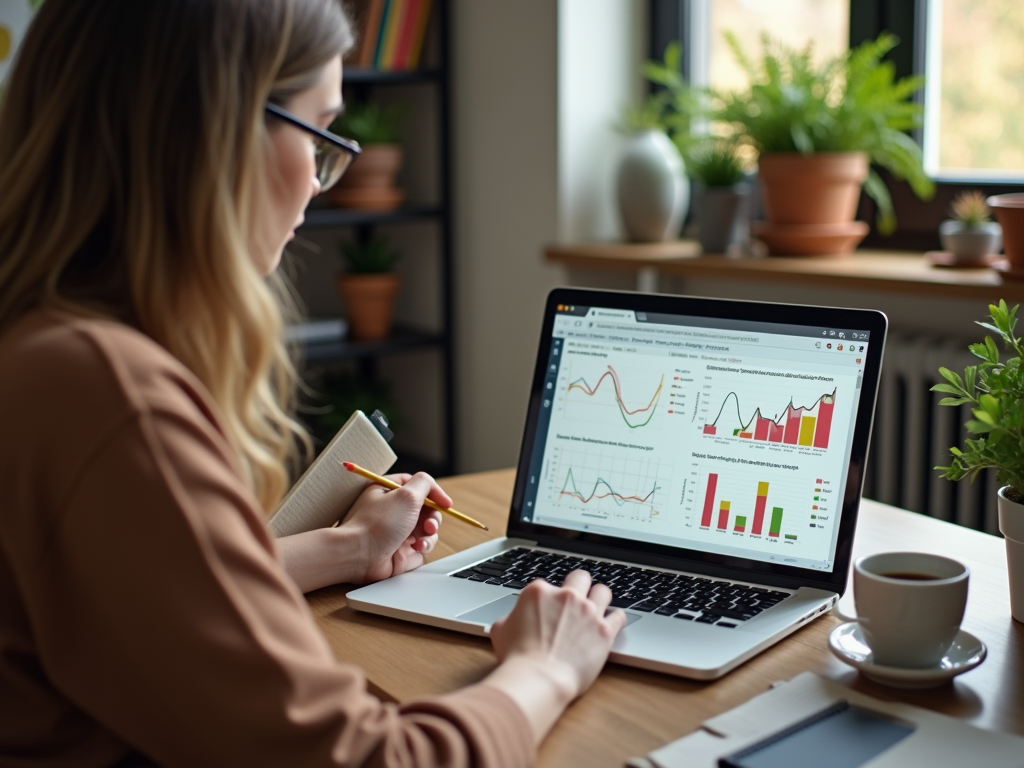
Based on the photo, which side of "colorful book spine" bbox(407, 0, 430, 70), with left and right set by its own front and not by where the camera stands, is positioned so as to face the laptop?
front

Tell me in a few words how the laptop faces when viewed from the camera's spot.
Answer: facing the viewer and to the left of the viewer

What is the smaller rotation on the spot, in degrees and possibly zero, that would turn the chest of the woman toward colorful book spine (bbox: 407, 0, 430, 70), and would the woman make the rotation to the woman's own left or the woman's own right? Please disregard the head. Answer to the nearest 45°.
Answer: approximately 45° to the woman's own left

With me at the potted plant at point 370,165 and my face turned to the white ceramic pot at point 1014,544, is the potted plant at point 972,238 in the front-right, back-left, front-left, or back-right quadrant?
front-left

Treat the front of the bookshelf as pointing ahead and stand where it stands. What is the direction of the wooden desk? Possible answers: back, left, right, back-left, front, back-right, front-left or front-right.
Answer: front

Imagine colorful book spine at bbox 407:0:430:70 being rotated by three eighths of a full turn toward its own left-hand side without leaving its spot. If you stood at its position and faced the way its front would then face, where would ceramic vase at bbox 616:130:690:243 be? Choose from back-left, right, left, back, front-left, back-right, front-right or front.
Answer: right

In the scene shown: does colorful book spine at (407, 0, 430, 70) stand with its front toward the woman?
yes

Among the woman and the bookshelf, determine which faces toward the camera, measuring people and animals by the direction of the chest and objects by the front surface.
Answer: the bookshelf

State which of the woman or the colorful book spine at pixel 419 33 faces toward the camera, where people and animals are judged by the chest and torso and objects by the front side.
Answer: the colorful book spine

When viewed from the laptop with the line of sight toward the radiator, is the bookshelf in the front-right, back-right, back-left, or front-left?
front-left

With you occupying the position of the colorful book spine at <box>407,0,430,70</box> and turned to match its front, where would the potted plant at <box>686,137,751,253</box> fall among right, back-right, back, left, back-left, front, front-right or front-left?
front-left

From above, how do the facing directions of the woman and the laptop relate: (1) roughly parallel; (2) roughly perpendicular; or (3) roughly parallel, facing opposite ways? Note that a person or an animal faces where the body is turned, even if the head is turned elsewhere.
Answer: roughly parallel, facing opposite ways

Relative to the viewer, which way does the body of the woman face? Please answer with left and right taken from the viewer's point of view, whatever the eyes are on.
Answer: facing away from the viewer and to the right of the viewer

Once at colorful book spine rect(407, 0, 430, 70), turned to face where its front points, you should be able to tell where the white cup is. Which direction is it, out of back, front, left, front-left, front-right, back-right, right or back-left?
front

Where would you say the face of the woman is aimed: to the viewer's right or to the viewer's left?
to the viewer's right

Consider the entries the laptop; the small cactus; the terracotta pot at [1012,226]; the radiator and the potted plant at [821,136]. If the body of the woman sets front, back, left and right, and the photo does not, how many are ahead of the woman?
5

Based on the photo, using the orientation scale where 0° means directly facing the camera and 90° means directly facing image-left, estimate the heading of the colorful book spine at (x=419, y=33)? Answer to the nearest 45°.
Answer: approximately 0°

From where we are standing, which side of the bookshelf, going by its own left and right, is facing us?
front

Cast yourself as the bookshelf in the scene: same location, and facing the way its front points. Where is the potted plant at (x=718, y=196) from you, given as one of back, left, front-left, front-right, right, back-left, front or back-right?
front-left
